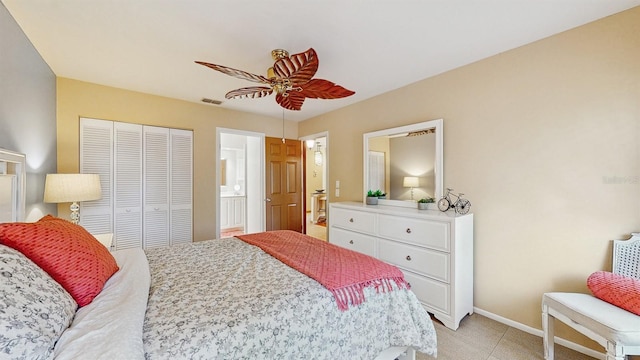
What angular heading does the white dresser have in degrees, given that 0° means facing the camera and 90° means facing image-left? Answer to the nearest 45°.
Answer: approximately 45°

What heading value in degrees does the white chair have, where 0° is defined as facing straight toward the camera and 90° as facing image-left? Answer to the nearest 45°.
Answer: approximately 45°

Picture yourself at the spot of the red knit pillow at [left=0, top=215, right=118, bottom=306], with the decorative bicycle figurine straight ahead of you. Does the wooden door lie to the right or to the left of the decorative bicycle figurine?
left

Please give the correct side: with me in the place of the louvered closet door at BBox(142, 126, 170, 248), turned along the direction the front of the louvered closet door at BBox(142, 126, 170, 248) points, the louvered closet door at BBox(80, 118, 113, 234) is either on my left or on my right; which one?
on my right

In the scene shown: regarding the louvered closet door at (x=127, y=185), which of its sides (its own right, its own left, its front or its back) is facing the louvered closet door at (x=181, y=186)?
left

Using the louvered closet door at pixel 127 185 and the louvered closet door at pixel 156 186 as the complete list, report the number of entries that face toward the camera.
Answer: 2

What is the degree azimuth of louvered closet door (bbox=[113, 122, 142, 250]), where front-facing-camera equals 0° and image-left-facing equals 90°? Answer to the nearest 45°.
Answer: approximately 0°

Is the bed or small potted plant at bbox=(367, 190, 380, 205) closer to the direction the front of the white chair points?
the bed

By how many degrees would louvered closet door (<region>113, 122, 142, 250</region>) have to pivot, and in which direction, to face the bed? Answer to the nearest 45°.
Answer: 0° — it already faces it
